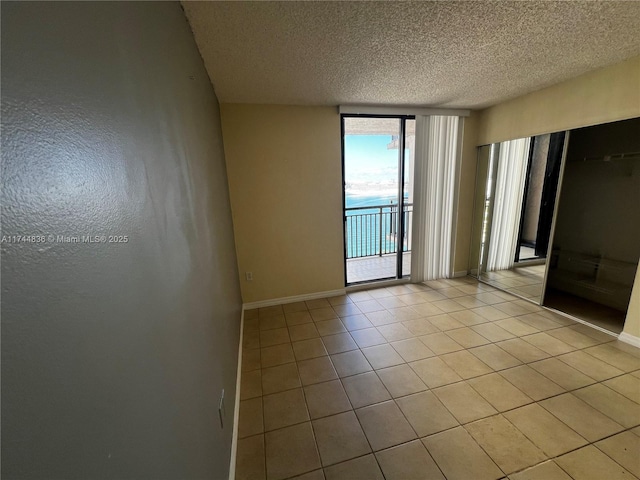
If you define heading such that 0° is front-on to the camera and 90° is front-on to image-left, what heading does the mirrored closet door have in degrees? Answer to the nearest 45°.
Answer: approximately 45°

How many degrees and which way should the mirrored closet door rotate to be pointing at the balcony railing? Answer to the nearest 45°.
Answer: approximately 45° to its right

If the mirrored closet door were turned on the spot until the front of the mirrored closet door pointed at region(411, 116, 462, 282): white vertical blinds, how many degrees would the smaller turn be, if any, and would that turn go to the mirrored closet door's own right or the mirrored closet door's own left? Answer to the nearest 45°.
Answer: approximately 45° to the mirrored closet door's own right

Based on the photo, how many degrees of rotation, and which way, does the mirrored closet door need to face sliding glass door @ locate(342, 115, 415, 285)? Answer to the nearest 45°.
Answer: approximately 45° to its right
